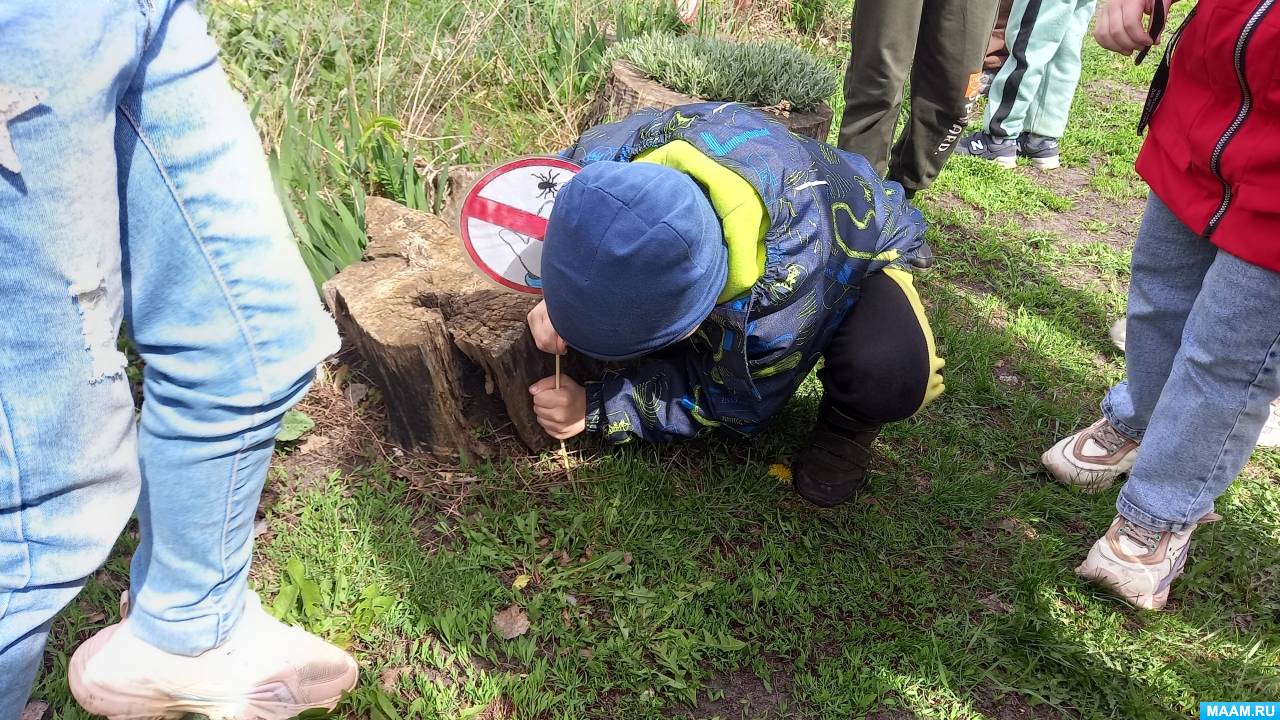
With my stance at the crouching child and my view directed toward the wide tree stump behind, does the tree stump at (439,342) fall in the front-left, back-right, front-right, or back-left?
front-left

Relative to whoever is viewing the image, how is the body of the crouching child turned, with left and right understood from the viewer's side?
facing the viewer and to the left of the viewer

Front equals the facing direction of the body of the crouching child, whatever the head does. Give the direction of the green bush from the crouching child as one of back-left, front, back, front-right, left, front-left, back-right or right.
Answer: back-right

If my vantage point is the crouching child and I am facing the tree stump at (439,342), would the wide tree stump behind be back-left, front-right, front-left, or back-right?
front-right

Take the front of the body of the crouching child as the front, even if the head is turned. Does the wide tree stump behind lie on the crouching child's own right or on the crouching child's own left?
on the crouching child's own right

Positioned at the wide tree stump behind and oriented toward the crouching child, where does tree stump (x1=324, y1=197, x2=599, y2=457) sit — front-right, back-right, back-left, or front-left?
front-right

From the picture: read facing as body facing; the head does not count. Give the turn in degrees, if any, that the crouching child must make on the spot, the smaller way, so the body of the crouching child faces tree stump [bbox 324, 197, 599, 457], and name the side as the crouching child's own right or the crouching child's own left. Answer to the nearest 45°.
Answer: approximately 45° to the crouching child's own right

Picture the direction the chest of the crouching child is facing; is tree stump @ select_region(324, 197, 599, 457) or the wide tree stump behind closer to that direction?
the tree stump

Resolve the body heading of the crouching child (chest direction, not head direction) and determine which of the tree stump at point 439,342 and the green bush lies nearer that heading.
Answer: the tree stump

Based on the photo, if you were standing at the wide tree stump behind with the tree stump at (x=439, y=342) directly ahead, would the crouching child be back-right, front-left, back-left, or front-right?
front-left
